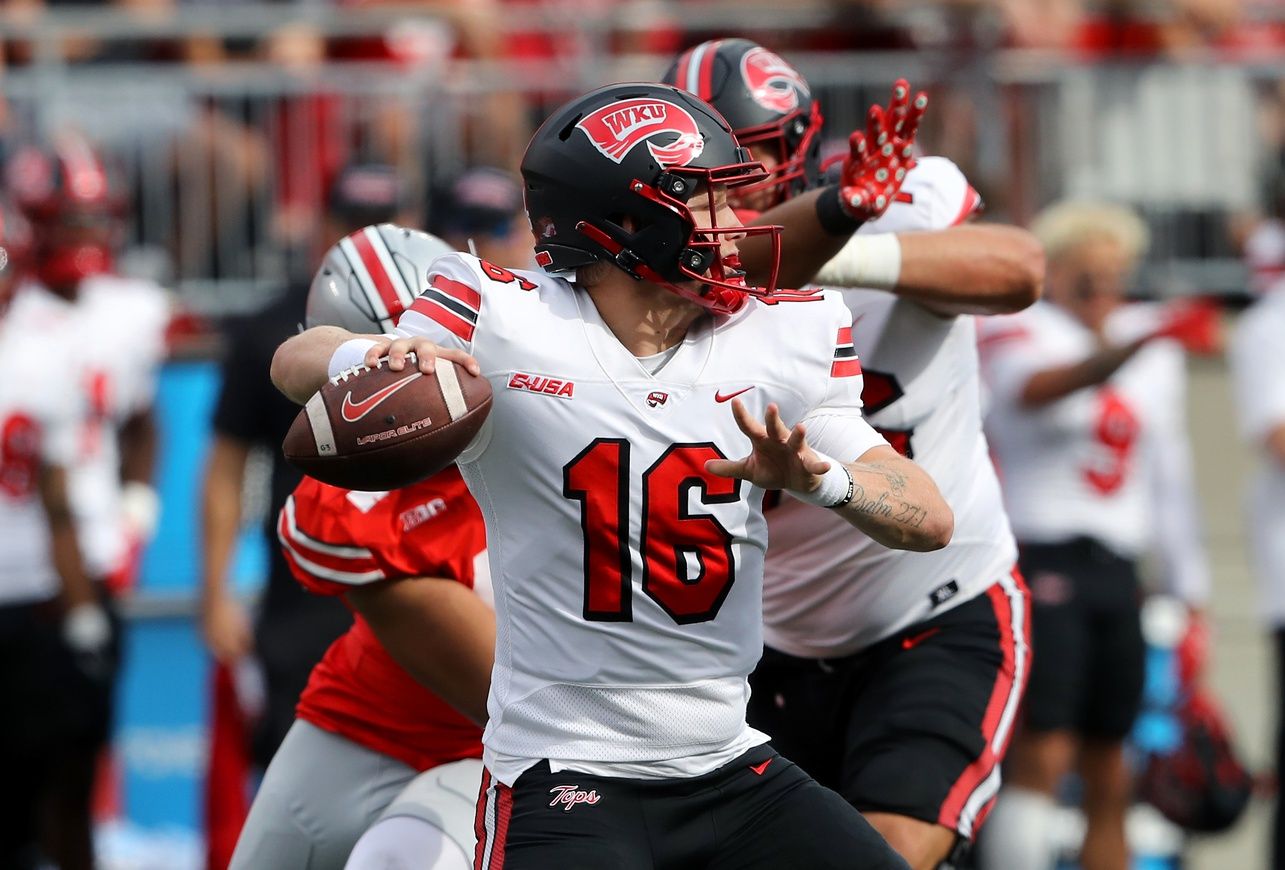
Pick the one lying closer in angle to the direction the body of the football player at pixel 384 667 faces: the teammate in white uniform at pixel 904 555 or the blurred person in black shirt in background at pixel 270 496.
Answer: the teammate in white uniform

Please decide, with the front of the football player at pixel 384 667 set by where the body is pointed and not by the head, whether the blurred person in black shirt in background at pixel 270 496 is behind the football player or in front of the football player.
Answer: behind

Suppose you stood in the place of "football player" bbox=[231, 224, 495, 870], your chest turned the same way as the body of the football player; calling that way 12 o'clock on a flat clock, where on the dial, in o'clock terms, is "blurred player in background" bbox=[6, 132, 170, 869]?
The blurred player in background is roughly at 7 o'clock from the football player.

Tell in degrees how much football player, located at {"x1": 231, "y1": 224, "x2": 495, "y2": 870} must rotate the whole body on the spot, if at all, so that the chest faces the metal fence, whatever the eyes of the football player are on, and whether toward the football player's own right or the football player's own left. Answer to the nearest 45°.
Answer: approximately 135° to the football player's own left

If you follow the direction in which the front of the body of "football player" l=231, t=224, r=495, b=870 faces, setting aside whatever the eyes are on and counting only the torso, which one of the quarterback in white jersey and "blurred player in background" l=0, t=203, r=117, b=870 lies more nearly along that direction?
the quarterback in white jersey

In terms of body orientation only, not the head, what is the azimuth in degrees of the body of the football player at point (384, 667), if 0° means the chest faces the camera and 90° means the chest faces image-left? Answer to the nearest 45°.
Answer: approximately 315°

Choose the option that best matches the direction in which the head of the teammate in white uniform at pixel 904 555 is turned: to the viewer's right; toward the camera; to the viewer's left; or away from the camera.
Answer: to the viewer's right

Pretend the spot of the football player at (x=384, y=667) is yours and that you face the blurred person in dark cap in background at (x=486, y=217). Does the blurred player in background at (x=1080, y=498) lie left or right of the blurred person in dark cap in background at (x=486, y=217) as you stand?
right

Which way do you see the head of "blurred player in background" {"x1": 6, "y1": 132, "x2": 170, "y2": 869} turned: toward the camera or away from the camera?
toward the camera
